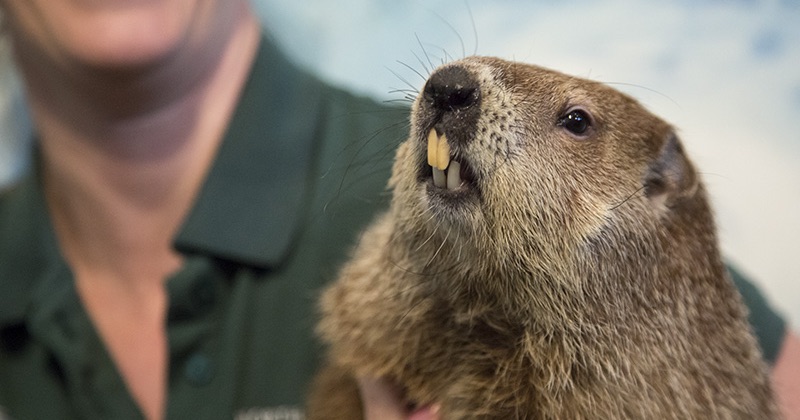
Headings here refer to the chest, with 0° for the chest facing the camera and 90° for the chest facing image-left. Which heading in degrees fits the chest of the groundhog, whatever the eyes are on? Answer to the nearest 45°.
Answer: approximately 45°

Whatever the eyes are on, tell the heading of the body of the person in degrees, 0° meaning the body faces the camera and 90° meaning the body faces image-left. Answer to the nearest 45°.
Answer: approximately 0°
